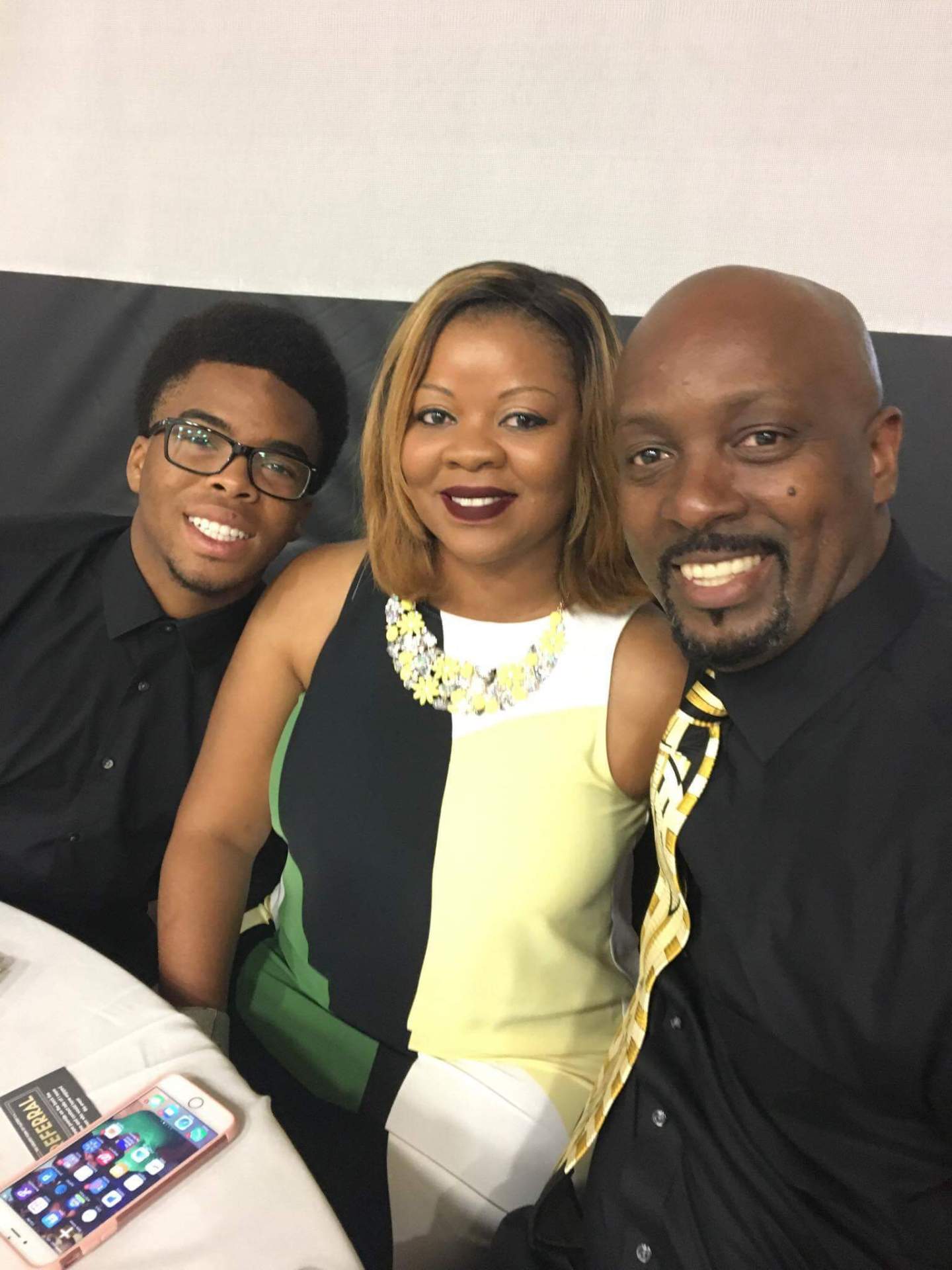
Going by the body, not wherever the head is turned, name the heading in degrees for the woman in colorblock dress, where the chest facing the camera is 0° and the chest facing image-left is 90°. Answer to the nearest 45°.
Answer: approximately 0°

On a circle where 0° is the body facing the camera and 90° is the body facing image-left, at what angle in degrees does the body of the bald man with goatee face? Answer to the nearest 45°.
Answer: approximately 45°

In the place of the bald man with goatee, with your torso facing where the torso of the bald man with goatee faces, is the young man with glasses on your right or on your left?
on your right

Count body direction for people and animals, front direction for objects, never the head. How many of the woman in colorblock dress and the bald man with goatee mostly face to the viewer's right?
0
